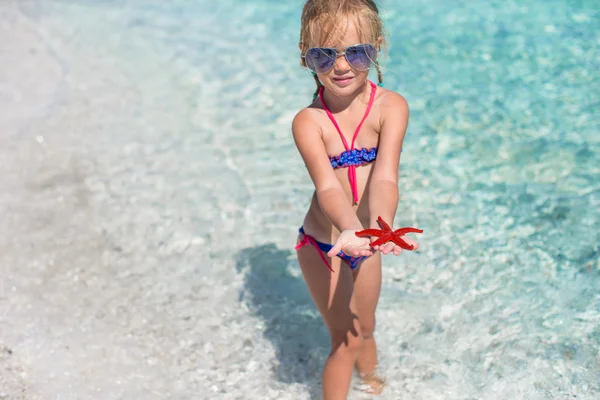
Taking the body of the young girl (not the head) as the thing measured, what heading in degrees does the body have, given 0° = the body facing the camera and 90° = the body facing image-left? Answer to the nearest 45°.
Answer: approximately 0°
